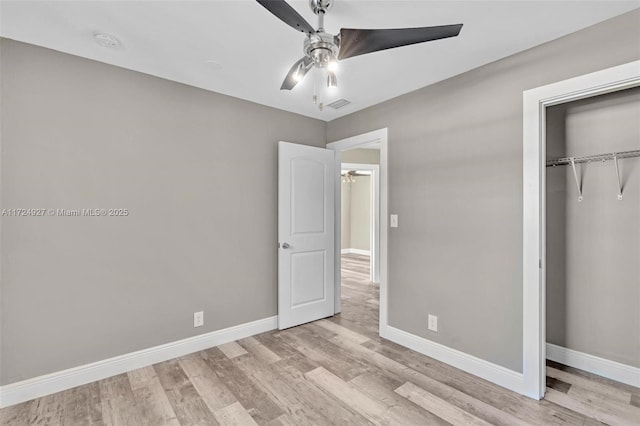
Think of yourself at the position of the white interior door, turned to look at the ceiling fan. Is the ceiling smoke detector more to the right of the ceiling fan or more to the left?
right

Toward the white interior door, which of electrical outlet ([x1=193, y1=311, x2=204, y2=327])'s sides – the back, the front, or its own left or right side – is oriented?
left

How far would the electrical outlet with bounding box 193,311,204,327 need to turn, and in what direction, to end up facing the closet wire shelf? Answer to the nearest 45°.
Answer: approximately 45° to its left

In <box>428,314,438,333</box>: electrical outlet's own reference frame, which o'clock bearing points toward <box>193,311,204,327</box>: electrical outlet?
<box>193,311,204,327</box>: electrical outlet is roughly at 1 o'clock from <box>428,314,438,333</box>: electrical outlet.

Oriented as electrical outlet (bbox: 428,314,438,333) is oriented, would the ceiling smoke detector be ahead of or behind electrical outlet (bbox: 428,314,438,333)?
ahead

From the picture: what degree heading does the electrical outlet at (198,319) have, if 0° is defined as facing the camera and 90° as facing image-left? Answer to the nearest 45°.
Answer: approximately 0°

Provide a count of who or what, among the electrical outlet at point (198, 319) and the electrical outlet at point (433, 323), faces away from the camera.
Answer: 0

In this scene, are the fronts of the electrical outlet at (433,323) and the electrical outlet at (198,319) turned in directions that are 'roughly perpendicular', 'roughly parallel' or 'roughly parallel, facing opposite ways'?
roughly perpendicular

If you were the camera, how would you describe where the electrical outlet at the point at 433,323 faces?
facing the viewer and to the left of the viewer

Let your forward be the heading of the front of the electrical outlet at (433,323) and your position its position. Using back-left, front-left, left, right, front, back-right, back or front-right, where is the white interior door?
front-right

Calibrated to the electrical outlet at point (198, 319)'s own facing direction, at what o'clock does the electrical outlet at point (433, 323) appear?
the electrical outlet at point (433, 323) is roughly at 10 o'clock from the electrical outlet at point (198, 319).
